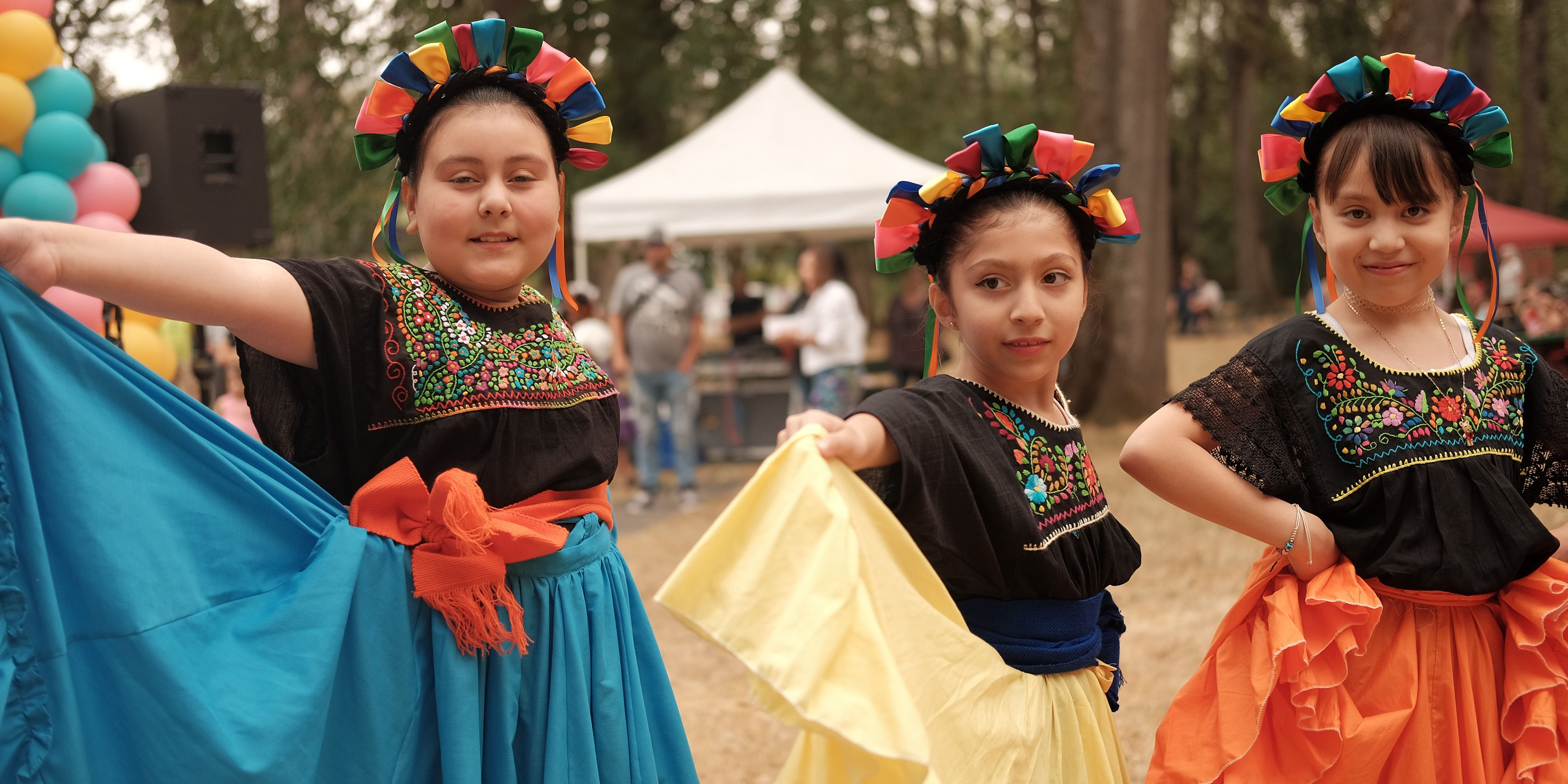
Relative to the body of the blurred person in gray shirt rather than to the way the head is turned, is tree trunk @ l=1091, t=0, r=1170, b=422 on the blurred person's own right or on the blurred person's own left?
on the blurred person's own left

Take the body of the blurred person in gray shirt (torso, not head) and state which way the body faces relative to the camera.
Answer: toward the camera

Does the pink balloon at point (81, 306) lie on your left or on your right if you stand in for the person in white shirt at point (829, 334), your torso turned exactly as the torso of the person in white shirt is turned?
on your left

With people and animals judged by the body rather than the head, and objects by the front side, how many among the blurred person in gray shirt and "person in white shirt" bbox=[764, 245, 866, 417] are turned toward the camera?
1

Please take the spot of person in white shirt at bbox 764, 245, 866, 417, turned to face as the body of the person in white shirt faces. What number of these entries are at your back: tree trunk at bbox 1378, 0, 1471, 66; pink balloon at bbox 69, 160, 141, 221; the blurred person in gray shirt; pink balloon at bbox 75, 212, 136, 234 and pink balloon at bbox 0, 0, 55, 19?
1

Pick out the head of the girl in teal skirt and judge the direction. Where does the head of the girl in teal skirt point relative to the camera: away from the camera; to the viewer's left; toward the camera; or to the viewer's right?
toward the camera

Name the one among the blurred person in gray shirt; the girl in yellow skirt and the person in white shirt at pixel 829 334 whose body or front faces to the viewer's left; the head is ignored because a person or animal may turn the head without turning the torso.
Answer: the person in white shirt

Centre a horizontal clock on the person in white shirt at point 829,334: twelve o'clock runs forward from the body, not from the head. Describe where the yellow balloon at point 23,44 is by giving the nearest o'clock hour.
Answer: The yellow balloon is roughly at 10 o'clock from the person in white shirt.

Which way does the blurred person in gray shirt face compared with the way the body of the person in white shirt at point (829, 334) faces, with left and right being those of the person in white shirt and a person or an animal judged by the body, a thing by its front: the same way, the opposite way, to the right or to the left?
to the left

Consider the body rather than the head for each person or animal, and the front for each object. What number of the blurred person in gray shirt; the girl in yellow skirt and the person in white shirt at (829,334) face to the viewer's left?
1

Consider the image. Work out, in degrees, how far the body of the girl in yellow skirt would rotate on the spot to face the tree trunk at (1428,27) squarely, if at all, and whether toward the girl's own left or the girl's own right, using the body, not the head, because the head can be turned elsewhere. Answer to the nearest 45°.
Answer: approximately 90° to the girl's own left

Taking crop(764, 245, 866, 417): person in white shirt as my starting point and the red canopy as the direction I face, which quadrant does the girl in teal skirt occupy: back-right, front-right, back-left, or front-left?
back-right

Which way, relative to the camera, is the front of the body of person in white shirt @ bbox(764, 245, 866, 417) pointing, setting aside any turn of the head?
to the viewer's left

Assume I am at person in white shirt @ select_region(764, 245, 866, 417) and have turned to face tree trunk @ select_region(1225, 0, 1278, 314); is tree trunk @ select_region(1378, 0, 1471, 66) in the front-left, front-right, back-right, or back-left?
front-right

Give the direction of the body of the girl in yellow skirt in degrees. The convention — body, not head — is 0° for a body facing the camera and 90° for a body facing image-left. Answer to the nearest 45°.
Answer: approximately 315°

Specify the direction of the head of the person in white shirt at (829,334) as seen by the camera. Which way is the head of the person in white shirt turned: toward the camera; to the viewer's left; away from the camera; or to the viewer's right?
to the viewer's left
